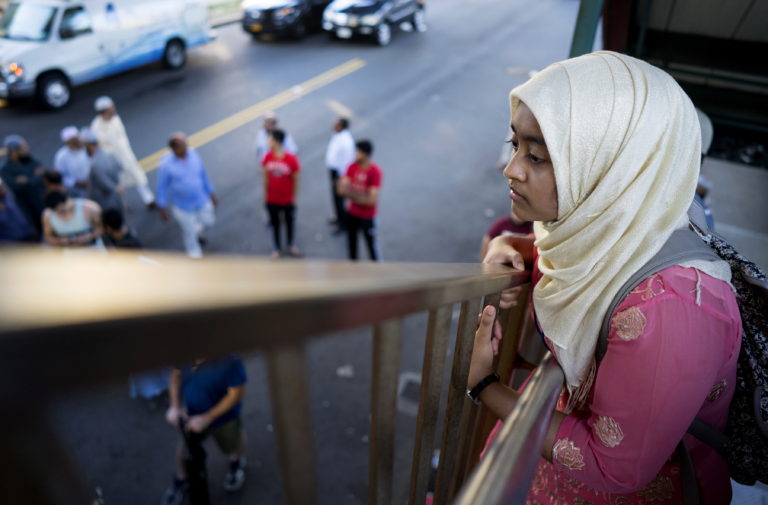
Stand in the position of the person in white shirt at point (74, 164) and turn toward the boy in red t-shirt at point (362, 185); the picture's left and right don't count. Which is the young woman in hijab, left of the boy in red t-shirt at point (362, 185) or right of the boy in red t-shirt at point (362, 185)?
right

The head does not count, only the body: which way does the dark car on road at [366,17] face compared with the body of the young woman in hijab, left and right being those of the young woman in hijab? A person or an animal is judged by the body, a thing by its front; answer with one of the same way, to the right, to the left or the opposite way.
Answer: to the left

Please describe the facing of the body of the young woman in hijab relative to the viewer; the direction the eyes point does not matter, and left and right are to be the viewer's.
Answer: facing to the left of the viewer

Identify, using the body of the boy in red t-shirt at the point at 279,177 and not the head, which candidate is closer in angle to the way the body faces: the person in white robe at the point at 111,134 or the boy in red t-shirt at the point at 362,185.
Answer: the boy in red t-shirt

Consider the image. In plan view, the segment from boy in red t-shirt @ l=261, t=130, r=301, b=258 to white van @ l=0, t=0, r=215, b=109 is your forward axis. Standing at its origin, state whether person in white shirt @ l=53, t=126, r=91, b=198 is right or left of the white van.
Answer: left

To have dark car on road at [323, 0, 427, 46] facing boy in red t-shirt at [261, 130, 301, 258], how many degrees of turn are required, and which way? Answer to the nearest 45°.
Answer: approximately 45° to its left

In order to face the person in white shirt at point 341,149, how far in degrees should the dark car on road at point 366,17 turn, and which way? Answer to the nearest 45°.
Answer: approximately 45° to its left

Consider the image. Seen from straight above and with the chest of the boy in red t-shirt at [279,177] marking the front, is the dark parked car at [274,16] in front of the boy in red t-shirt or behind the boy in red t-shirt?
behind

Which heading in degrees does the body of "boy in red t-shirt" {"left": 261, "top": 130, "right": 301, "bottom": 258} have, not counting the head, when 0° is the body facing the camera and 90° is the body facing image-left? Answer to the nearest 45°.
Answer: approximately 0°

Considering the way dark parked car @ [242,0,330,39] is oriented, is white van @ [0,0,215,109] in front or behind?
in front

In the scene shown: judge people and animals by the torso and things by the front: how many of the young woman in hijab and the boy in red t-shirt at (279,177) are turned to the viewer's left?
1
